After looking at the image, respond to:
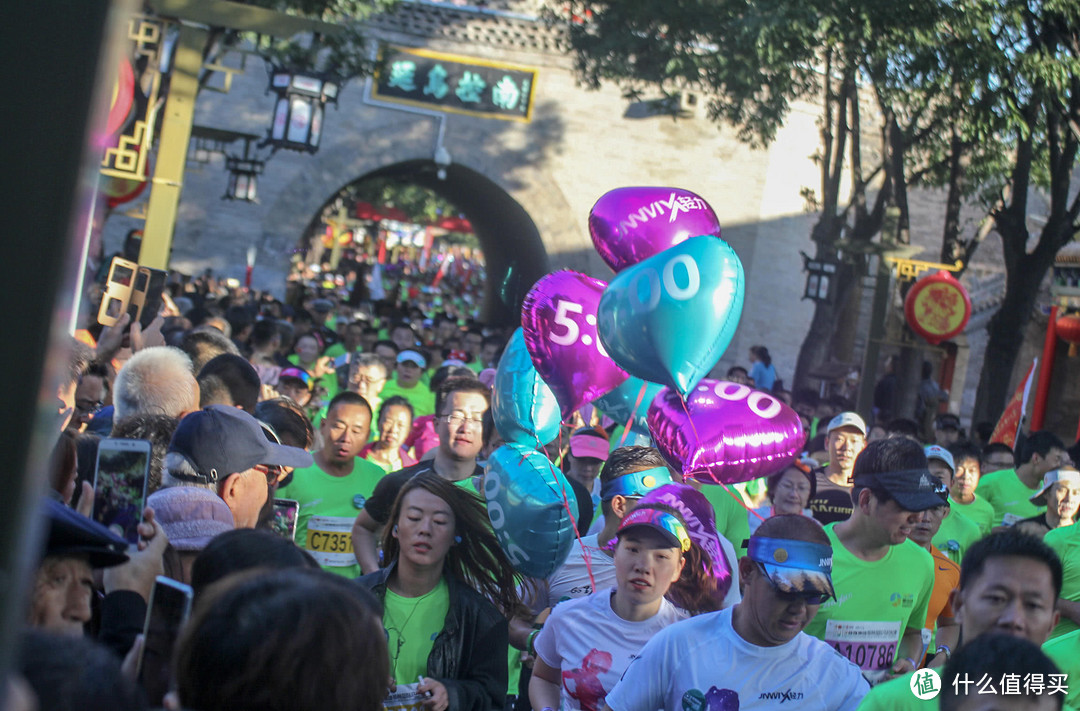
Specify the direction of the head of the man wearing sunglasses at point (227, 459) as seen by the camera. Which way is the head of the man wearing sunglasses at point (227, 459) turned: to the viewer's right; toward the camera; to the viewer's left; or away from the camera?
to the viewer's right

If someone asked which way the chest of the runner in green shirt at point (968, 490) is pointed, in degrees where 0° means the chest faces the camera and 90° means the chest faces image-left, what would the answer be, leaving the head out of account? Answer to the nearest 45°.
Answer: approximately 0°

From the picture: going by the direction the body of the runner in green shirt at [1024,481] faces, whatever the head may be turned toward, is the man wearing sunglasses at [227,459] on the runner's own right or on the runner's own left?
on the runner's own right

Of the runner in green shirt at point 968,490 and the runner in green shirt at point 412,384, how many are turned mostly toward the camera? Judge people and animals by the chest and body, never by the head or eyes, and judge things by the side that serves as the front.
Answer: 2

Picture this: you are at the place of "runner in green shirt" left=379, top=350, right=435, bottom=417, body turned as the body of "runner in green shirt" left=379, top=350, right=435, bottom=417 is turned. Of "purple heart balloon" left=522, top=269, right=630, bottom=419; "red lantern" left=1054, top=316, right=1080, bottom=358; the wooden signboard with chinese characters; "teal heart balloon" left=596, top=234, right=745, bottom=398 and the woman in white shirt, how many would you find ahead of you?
3

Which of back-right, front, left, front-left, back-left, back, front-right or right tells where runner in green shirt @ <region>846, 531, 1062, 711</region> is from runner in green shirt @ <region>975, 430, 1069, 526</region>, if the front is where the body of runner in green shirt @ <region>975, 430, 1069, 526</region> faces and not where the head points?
front-right
